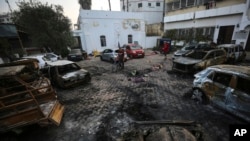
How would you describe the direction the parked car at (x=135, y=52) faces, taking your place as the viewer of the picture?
facing the viewer and to the right of the viewer

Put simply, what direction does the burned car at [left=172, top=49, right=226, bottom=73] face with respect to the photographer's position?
facing the viewer and to the left of the viewer

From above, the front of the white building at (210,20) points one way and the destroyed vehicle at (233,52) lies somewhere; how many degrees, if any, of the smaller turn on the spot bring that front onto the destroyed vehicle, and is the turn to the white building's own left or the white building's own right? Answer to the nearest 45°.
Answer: approximately 45° to the white building's own left

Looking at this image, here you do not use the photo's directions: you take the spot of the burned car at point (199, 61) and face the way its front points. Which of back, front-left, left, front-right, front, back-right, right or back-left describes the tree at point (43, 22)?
front-right

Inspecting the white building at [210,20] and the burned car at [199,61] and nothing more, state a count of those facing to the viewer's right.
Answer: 0

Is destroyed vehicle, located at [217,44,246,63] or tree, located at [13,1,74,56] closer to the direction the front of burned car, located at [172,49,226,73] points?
the tree

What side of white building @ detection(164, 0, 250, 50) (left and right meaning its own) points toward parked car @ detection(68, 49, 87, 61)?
front

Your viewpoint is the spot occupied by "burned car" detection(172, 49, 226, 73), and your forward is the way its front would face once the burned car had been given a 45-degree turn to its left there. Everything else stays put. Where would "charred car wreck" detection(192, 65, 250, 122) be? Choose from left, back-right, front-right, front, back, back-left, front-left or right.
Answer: front

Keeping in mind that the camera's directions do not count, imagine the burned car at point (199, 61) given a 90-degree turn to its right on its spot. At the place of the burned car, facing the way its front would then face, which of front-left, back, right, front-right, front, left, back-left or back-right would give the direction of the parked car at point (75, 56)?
front-left

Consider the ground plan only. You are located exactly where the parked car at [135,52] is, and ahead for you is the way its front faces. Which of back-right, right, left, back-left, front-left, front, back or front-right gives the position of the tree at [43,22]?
back-right

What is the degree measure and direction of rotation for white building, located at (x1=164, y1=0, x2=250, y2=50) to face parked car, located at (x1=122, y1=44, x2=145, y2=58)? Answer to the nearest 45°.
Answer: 0° — it already faces it

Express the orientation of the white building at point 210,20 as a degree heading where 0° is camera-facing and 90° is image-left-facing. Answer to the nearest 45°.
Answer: approximately 45°
